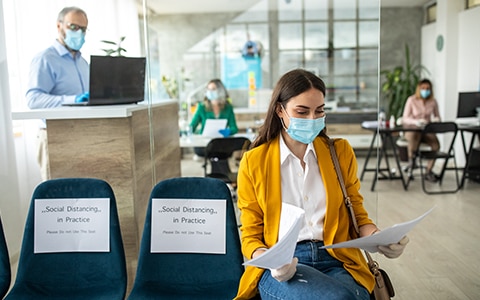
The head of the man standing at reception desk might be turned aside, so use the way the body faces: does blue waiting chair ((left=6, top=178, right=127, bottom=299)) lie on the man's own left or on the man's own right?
on the man's own right

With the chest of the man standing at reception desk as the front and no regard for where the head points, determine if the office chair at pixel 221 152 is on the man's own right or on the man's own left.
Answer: on the man's own left

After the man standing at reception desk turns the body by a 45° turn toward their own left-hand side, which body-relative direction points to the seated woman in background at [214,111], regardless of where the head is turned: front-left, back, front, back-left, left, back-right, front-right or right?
front-left

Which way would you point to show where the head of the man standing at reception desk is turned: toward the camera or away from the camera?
toward the camera

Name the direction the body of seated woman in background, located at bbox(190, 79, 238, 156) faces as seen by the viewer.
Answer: toward the camera

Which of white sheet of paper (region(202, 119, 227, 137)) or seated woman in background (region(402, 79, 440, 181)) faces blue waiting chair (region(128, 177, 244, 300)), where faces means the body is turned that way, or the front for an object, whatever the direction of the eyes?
the seated woman in background

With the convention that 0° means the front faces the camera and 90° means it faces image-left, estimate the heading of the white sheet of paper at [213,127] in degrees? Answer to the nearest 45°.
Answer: approximately 180°

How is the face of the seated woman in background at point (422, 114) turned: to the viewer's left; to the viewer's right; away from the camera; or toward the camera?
toward the camera

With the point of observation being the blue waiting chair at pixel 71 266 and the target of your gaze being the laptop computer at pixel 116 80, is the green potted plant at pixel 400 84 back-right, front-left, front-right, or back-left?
front-right
